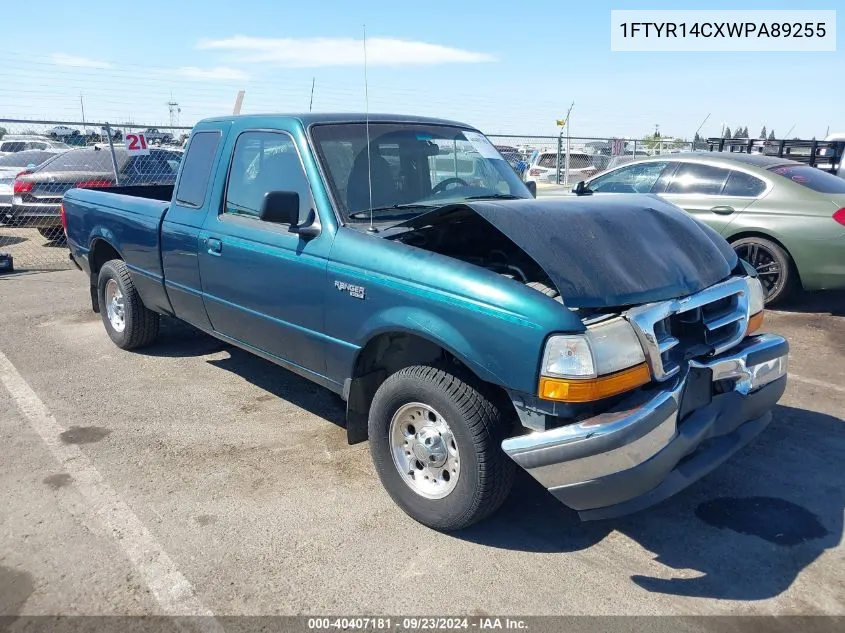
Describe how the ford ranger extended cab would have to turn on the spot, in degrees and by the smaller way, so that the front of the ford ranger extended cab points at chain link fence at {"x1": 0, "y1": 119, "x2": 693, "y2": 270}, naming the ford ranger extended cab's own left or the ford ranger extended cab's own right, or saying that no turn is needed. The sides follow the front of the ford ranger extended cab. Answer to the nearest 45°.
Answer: approximately 180°

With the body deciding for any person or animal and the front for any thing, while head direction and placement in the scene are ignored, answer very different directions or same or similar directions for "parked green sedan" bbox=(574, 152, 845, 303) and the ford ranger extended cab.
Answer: very different directions

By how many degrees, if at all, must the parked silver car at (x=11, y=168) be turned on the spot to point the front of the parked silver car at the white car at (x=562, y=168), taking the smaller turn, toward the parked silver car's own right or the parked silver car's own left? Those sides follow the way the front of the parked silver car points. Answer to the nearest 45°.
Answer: approximately 45° to the parked silver car's own right

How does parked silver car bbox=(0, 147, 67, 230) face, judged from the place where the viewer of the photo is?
facing away from the viewer and to the right of the viewer

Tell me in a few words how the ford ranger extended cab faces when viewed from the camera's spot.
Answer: facing the viewer and to the right of the viewer

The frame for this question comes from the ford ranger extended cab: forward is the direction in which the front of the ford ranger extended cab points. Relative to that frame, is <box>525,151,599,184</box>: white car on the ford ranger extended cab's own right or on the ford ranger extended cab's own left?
on the ford ranger extended cab's own left

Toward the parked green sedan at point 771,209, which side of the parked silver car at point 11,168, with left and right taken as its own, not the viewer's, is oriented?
right

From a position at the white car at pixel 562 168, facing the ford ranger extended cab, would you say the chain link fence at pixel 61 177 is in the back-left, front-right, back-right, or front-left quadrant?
front-right

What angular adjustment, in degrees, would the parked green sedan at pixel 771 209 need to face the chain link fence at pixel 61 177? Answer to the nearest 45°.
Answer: approximately 45° to its left

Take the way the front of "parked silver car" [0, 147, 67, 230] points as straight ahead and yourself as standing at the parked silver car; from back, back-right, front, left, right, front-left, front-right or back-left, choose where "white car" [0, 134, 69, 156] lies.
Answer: front-left

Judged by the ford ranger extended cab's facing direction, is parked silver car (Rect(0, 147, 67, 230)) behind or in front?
behind

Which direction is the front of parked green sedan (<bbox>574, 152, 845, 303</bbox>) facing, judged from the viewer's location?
facing away from the viewer and to the left of the viewer

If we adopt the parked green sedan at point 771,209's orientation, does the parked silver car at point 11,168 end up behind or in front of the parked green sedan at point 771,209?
in front

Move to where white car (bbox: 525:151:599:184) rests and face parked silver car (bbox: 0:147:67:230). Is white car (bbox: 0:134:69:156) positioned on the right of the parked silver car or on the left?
right

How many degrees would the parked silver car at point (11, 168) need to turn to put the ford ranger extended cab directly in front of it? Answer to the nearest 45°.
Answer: approximately 135° to its right
